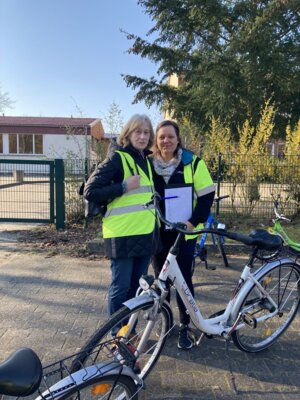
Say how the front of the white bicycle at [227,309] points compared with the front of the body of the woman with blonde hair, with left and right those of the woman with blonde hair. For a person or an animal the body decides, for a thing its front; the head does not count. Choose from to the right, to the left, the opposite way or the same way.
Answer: to the right

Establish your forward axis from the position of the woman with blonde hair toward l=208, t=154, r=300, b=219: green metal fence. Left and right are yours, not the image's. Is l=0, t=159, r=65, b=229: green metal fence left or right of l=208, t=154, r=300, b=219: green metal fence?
left

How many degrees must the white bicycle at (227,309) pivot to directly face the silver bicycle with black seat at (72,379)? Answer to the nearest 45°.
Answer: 0° — it already faces it

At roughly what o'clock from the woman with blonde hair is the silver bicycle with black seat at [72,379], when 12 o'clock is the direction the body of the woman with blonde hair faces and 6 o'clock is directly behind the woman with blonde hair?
The silver bicycle with black seat is roughly at 2 o'clock from the woman with blonde hair.

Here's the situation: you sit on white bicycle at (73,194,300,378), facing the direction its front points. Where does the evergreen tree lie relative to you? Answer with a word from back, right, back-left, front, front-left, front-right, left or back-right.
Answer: back-right

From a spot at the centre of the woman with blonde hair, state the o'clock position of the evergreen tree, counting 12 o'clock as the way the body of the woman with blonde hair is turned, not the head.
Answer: The evergreen tree is roughly at 8 o'clock from the woman with blonde hair.

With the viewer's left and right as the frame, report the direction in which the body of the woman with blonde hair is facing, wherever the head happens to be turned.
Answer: facing the viewer and to the right of the viewer

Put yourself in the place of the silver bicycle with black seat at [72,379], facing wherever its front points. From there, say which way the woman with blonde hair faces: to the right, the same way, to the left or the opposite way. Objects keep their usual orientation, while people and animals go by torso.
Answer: to the left

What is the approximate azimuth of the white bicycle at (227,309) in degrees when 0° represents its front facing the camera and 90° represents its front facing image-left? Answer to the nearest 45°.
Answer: approximately 45°
